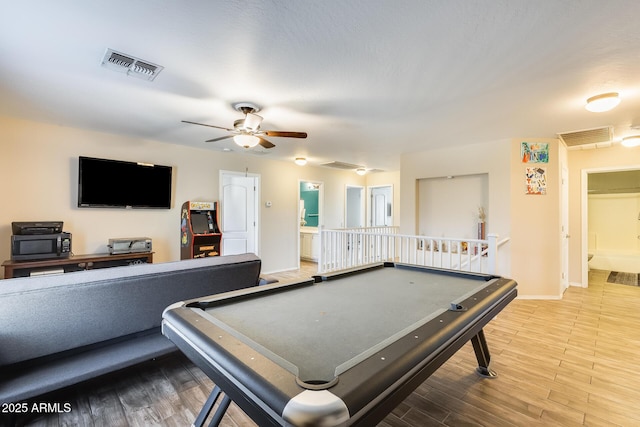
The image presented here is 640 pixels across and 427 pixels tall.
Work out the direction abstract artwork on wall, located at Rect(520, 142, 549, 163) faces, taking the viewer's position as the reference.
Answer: facing the viewer

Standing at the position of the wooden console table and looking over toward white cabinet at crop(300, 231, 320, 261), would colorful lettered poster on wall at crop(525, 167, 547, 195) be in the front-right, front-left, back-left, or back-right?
front-right

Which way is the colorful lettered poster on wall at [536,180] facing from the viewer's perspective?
toward the camera

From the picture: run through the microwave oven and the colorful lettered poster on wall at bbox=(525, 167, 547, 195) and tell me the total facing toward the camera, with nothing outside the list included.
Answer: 2

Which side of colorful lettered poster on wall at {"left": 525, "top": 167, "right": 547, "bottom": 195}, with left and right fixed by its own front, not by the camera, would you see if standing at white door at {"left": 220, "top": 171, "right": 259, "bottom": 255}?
right

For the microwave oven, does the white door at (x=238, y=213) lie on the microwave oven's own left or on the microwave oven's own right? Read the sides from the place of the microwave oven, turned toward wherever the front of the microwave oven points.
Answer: on the microwave oven's own left

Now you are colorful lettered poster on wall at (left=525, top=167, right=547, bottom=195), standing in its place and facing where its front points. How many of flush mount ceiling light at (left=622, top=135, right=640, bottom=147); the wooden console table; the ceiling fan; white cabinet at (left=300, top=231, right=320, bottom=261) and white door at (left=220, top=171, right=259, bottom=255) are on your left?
1

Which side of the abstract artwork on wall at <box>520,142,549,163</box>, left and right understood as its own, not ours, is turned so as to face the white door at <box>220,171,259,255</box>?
right

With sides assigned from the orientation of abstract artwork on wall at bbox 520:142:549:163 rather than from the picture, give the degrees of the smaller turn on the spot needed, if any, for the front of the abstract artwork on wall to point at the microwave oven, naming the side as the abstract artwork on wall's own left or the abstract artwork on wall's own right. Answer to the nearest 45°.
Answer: approximately 45° to the abstract artwork on wall's own right

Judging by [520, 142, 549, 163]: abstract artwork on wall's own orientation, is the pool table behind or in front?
in front

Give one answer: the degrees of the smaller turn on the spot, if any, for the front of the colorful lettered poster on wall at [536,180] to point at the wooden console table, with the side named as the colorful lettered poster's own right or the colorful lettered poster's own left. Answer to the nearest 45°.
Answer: approximately 45° to the colorful lettered poster's own right

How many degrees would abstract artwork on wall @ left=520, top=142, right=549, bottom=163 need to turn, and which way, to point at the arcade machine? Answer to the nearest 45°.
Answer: approximately 45° to its right

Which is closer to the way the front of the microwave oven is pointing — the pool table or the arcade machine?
the pool table
